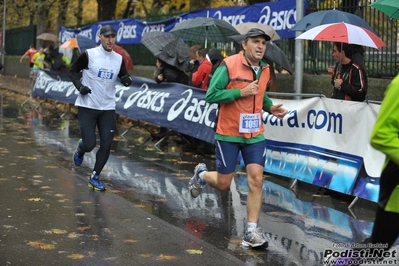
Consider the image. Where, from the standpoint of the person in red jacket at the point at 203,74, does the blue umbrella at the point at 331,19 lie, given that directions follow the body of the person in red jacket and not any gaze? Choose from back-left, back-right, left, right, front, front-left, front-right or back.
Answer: back-left

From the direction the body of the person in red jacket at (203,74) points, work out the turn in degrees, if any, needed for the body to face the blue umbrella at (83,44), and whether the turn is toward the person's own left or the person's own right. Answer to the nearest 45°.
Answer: approximately 45° to the person's own right

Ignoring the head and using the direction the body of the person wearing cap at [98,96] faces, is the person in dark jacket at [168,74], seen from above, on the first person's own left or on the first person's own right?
on the first person's own left

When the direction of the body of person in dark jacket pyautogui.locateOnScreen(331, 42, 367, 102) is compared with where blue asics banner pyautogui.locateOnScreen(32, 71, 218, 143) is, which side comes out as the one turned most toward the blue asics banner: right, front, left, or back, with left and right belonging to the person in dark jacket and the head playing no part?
right

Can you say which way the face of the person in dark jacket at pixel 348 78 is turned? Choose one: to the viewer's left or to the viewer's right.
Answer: to the viewer's left

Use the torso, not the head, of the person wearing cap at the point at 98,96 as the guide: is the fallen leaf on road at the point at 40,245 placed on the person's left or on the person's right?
on the person's right

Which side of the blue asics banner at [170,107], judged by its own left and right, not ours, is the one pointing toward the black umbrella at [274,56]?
left
